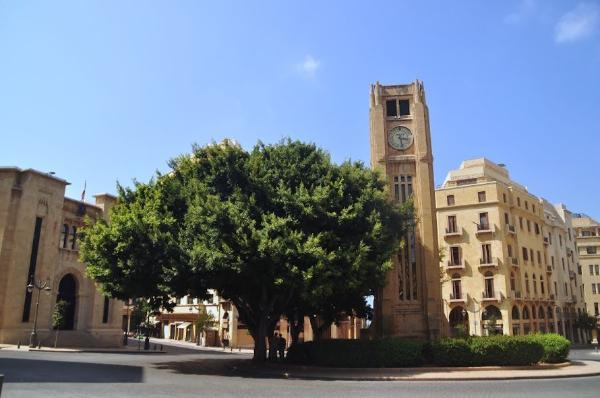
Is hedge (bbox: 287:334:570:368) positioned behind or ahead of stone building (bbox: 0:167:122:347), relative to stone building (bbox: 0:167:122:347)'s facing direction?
ahead

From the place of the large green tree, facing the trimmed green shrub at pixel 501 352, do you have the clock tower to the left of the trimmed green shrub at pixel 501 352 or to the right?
left

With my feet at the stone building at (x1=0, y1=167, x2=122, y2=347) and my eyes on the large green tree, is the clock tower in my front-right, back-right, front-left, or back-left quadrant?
front-left

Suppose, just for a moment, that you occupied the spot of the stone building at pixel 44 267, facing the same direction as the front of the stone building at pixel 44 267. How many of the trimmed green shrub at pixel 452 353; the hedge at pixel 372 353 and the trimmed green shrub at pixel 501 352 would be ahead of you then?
3

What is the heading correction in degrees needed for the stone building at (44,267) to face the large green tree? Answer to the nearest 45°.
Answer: approximately 45° to its right

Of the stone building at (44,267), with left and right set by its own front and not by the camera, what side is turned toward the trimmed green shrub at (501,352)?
front

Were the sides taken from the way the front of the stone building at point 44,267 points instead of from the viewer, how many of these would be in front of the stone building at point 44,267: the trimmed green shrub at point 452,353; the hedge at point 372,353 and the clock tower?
3

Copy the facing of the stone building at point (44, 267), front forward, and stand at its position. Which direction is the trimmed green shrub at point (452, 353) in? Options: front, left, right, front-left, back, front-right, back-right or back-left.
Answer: front

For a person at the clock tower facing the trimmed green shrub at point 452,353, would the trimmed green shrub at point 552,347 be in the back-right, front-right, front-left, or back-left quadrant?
front-left

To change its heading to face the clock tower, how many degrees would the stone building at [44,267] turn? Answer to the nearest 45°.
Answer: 0° — it already faces it

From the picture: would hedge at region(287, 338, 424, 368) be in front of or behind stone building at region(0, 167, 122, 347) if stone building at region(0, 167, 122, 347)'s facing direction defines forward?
in front
